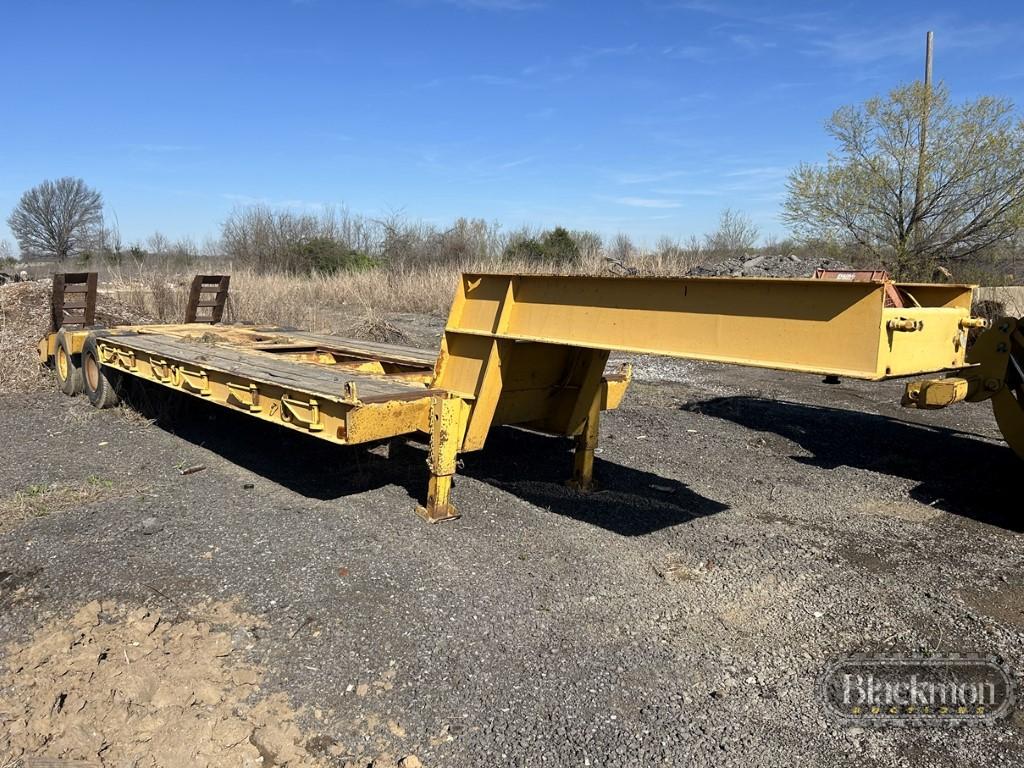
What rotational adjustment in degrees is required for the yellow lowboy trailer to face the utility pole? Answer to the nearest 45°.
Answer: approximately 90° to its left

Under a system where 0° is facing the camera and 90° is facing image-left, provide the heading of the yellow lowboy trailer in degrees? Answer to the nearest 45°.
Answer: approximately 315°

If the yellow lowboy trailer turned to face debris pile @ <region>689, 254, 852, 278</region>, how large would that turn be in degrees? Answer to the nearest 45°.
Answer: approximately 135° to its left

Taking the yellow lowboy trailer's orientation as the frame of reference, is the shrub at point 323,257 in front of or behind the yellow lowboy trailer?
behind

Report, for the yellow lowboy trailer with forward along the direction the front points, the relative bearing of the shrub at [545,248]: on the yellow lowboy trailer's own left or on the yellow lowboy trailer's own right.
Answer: on the yellow lowboy trailer's own left

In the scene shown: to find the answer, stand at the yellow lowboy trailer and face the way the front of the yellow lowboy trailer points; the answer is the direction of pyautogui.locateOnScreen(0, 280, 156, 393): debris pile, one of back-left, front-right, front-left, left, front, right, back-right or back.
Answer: back
